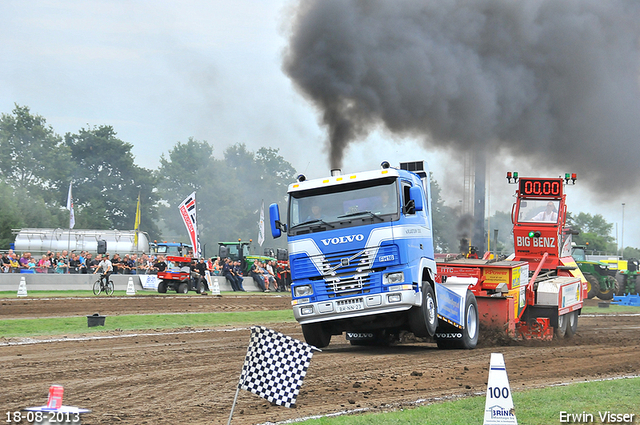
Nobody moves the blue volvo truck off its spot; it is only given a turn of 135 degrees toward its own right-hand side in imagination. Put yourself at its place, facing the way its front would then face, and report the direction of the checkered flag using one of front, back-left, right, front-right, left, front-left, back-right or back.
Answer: back

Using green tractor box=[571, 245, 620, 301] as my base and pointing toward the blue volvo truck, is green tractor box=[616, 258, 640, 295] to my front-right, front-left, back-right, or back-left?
back-left

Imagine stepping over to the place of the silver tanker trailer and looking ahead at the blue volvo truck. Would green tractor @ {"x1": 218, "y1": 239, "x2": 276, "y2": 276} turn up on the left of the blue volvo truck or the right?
left

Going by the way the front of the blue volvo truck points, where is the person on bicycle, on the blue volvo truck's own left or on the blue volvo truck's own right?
on the blue volvo truck's own right

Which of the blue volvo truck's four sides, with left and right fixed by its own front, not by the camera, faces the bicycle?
right

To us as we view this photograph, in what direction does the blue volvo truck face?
facing the viewer and to the left of the viewer

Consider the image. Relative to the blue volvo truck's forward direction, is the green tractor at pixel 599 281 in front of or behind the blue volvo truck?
behind

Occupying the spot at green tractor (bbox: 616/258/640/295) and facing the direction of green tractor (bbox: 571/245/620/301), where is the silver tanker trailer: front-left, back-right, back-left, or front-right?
front-right

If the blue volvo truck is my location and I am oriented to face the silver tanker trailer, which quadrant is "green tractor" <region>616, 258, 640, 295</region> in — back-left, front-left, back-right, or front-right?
front-right

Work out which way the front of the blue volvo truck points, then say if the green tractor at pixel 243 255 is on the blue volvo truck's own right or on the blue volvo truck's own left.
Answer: on the blue volvo truck's own right

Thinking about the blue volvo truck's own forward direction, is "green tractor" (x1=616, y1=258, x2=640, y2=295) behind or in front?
behind
